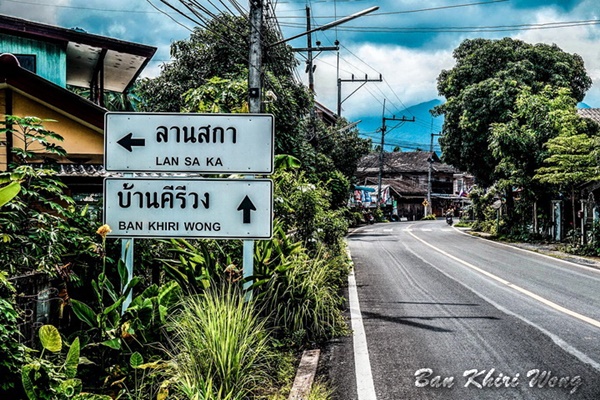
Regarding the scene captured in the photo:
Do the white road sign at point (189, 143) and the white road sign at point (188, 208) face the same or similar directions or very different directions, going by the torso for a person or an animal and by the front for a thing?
same or similar directions

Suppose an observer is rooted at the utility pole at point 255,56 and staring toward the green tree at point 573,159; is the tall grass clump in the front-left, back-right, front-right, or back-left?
back-right

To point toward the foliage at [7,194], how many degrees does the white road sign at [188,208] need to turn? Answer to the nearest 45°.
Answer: approximately 45° to its right

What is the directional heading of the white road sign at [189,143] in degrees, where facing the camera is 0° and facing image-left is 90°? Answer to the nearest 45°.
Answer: approximately 0°

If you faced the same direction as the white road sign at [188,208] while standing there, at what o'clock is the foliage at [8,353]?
The foliage is roughly at 1 o'clock from the white road sign.

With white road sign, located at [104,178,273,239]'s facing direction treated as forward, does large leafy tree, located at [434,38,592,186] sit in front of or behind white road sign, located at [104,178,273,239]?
behind

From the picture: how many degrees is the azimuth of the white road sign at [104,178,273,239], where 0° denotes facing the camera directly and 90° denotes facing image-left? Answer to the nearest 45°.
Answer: approximately 0°

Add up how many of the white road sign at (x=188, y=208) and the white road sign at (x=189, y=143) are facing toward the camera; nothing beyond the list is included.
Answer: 2
